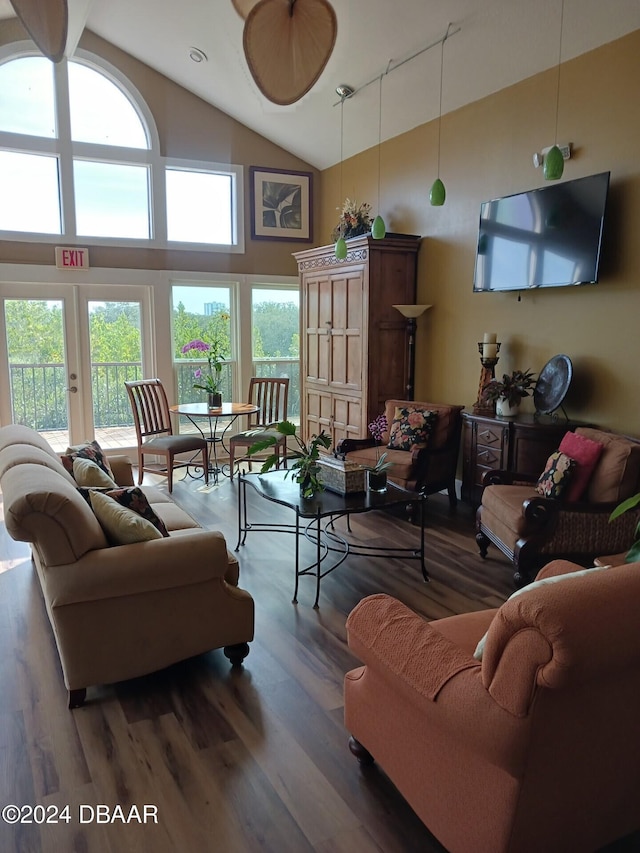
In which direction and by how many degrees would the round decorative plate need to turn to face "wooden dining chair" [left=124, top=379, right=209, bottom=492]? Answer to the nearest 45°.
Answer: approximately 45° to its right

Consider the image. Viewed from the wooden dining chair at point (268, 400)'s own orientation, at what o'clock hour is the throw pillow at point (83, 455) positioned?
The throw pillow is roughly at 11 o'clock from the wooden dining chair.

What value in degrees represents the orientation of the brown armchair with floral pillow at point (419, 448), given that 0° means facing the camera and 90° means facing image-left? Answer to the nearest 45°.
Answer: approximately 45°

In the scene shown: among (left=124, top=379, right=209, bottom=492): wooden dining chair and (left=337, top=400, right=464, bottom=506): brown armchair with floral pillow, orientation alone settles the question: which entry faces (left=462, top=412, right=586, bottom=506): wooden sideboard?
the wooden dining chair

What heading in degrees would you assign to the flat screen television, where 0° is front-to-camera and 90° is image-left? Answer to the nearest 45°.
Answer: approximately 45°

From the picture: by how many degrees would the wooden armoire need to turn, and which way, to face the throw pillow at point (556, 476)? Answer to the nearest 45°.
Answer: approximately 90° to its left

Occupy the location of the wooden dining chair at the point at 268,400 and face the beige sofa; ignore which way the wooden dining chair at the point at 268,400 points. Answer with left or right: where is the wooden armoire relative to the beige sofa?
left

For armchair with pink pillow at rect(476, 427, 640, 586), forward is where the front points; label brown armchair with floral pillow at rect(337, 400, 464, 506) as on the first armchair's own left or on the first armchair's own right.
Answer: on the first armchair's own right

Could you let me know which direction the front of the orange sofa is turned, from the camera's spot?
facing away from the viewer and to the left of the viewer

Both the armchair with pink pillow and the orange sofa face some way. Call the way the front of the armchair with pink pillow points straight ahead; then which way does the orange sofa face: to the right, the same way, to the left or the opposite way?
to the right

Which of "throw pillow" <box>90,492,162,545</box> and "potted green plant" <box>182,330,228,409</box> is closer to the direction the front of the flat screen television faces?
the throw pillow
